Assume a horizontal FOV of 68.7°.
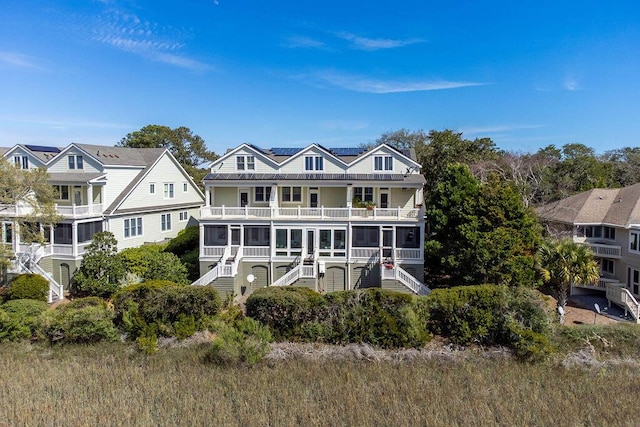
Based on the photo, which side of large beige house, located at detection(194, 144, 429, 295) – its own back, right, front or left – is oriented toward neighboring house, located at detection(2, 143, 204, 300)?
right

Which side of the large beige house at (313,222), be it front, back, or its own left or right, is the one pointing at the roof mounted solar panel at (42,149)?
right

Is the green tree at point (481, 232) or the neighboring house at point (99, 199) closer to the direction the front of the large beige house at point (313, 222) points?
the green tree

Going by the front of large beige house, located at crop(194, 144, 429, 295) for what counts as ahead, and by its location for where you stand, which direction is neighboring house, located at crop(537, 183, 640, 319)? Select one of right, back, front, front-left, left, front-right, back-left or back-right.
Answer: left

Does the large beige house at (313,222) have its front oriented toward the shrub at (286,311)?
yes

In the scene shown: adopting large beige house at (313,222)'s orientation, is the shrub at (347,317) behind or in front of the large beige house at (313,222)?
in front

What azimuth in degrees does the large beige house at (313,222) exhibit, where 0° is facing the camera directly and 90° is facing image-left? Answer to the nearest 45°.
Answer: approximately 0°

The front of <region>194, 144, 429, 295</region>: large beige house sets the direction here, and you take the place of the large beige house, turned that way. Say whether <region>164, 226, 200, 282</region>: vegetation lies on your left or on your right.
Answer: on your right

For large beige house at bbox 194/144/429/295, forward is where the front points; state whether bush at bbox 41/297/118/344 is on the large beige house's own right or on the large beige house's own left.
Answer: on the large beige house's own right

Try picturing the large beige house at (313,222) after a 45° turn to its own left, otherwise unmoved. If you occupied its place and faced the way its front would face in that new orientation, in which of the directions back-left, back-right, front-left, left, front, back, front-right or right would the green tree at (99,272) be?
back-right

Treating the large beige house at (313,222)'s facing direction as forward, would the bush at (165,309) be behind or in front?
in front

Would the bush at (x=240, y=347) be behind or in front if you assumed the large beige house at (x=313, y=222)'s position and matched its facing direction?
in front

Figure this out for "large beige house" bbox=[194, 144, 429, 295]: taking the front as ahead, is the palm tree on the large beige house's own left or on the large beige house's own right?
on the large beige house's own left

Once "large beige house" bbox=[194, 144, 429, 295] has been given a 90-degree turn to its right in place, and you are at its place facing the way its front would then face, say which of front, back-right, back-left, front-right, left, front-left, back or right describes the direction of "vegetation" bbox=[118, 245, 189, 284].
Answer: front

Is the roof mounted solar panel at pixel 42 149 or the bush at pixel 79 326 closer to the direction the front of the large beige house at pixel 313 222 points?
the bush
